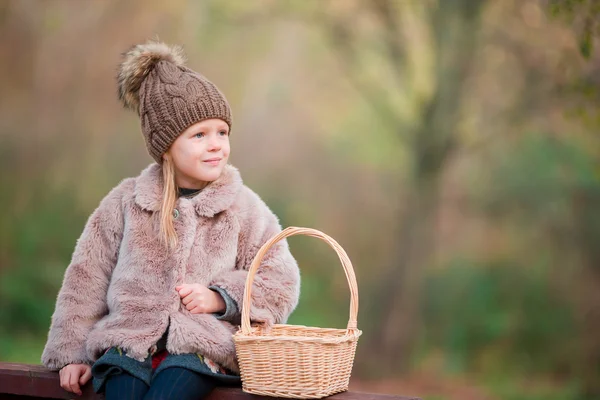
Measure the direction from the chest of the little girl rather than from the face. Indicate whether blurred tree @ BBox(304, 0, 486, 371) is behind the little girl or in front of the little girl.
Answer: behind

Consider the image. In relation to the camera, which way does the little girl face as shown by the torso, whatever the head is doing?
toward the camera

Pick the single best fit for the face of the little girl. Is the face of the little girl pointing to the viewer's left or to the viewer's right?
to the viewer's right
